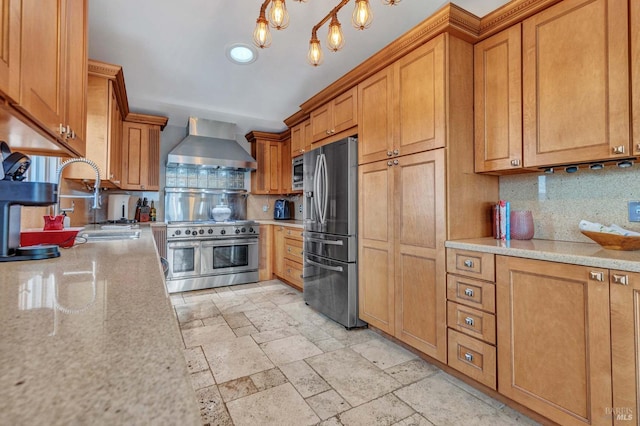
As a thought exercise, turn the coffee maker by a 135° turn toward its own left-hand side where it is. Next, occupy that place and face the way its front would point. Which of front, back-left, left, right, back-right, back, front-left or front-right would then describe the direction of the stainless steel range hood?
right

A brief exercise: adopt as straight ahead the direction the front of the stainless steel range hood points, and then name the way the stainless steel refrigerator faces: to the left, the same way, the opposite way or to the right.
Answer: to the right

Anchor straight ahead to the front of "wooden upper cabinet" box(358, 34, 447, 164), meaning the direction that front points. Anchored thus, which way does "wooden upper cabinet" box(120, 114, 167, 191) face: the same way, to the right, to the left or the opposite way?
to the left

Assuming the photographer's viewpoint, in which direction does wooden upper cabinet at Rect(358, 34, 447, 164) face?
facing the viewer and to the left of the viewer

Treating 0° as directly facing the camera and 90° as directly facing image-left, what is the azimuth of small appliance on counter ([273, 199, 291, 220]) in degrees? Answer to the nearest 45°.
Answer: approximately 45°

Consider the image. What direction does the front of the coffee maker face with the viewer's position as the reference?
facing to the right of the viewer

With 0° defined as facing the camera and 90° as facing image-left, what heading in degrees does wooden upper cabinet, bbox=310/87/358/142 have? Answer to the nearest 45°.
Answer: approximately 45°

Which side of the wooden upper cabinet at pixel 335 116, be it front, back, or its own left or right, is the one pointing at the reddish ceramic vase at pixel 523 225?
left

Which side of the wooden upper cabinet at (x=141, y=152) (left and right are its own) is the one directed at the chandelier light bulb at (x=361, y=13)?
front

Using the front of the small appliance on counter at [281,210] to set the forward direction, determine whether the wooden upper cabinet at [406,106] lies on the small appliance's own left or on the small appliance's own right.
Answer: on the small appliance's own left

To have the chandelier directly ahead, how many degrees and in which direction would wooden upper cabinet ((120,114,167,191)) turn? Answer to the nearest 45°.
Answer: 0° — it already faces it
